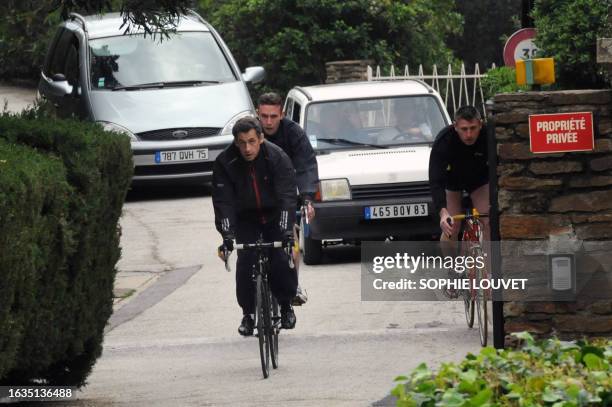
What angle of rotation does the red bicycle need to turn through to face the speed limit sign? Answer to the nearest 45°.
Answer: approximately 180°

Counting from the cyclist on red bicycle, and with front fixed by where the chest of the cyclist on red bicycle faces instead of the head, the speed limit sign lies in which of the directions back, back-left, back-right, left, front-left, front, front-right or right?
back

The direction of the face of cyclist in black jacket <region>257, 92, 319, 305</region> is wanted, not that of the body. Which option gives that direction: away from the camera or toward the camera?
toward the camera

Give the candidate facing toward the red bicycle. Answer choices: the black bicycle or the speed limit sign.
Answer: the speed limit sign

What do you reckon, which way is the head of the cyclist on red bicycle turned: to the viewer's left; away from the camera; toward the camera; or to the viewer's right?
toward the camera

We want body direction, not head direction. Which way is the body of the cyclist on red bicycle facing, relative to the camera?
toward the camera

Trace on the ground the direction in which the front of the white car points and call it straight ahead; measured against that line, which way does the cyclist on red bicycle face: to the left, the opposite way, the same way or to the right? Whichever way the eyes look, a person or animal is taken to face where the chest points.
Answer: the same way

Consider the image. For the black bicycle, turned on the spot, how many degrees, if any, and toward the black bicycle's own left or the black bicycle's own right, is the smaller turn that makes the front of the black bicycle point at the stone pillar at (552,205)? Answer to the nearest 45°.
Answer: approximately 90° to the black bicycle's own left

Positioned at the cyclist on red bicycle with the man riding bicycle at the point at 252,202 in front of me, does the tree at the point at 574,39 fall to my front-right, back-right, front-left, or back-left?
back-right

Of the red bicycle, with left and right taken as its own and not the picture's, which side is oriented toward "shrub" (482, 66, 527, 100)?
back

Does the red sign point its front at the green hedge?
no

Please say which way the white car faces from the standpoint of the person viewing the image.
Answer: facing the viewer

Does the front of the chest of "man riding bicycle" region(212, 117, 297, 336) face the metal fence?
no

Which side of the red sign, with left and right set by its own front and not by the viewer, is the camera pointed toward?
front

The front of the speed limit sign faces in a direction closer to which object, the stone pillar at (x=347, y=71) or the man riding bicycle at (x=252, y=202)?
the man riding bicycle

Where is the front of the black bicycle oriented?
toward the camera

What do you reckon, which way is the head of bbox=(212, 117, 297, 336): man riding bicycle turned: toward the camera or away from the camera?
toward the camera
